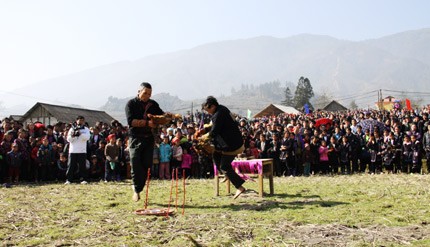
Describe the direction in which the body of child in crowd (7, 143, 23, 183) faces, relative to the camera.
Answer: toward the camera

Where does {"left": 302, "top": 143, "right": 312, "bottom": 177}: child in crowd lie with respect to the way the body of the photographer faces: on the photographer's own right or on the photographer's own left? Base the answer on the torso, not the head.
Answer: on the photographer's own left

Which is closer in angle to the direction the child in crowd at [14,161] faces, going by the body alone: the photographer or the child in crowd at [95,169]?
the photographer

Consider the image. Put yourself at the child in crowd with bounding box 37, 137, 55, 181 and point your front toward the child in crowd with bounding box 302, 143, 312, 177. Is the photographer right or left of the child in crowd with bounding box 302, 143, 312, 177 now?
right

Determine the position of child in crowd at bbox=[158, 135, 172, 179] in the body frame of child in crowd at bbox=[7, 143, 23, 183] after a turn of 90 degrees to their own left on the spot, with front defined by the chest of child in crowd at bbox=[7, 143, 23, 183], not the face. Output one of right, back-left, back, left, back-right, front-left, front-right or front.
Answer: front

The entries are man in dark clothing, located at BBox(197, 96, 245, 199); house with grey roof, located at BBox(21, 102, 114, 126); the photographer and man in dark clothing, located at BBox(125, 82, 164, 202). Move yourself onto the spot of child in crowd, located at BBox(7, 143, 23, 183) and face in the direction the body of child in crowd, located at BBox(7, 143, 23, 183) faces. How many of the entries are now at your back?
1

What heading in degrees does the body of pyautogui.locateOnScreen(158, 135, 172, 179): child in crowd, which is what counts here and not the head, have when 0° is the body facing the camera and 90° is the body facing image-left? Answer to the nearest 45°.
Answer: approximately 0°

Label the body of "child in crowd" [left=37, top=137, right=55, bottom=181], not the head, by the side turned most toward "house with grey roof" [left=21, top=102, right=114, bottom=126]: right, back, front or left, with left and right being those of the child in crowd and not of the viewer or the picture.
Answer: back

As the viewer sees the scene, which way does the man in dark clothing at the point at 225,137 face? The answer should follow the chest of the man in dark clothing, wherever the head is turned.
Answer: to the viewer's left
